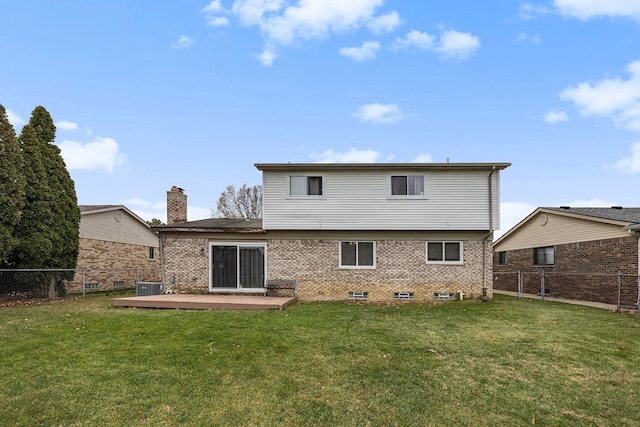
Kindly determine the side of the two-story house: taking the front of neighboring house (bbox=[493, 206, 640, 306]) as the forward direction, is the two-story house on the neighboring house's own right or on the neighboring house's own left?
on the neighboring house's own left

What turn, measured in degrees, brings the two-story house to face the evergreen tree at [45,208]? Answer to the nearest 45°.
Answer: approximately 90° to its left

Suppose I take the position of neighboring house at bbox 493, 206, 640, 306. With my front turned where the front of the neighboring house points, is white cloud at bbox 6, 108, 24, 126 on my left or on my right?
on my left

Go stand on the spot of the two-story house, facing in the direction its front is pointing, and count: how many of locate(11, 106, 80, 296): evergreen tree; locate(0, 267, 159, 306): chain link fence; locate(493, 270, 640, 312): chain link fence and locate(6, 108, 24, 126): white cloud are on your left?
3

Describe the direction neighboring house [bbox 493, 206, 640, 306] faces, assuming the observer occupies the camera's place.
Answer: facing away from the viewer and to the left of the viewer

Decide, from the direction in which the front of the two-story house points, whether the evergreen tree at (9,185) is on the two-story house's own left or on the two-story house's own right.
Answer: on the two-story house's own left

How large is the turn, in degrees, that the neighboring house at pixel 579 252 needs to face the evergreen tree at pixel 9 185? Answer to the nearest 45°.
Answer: approximately 90° to its left

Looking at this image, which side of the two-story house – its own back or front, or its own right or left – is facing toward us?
back

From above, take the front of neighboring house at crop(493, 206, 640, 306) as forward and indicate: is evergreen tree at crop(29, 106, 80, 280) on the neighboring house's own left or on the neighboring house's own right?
on the neighboring house's own left
